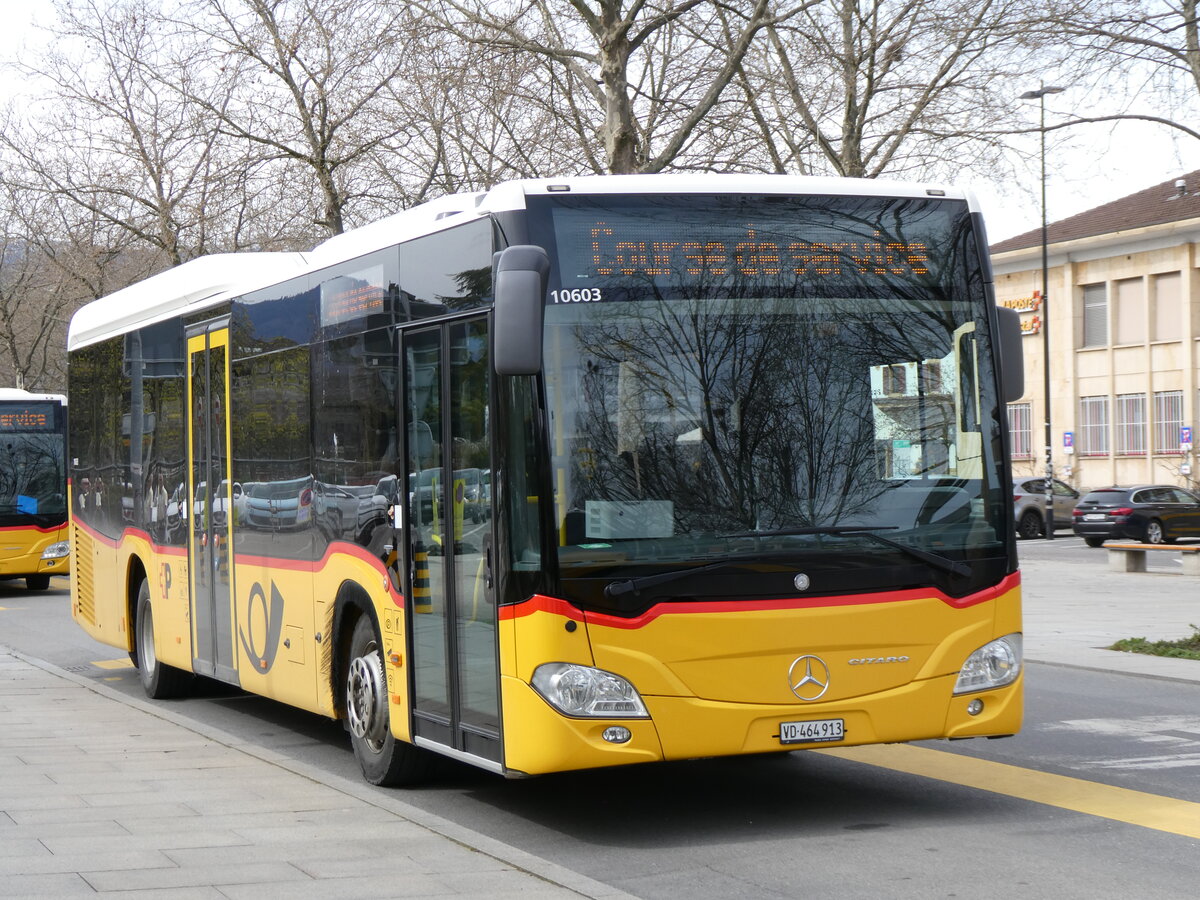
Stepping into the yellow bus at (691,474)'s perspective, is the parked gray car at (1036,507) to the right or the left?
on its left

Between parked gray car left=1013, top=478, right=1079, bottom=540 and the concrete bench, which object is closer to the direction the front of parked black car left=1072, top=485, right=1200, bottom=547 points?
the parked gray car

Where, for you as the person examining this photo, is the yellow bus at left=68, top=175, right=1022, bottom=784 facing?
facing the viewer and to the right of the viewer

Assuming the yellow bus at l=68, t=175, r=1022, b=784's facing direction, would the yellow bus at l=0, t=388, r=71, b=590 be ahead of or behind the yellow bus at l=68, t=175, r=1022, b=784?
behind

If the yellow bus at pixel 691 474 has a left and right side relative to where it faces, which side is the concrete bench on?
on its left
